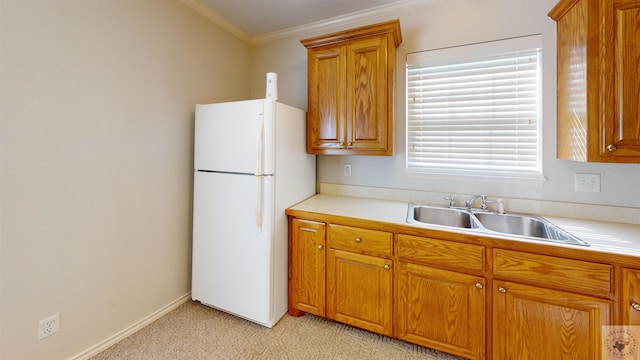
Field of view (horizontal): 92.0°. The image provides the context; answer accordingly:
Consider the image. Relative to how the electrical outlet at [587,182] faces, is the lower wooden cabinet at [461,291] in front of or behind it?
in front

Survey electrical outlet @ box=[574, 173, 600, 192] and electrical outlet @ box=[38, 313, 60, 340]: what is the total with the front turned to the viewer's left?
0

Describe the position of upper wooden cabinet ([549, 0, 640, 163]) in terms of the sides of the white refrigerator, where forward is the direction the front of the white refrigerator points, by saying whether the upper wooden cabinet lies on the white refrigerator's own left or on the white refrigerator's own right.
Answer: on the white refrigerator's own left

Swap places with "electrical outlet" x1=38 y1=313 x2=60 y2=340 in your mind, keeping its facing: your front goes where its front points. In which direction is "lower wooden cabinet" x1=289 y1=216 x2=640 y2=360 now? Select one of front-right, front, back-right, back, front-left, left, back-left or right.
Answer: front

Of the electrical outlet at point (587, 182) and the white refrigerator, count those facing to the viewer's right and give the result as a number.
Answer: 0

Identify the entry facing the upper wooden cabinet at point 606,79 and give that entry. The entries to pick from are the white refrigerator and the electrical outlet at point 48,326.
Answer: the electrical outlet

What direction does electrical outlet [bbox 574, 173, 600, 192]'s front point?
toward the camera

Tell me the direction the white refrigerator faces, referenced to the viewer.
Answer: facing the viewer and to the left of the viewer

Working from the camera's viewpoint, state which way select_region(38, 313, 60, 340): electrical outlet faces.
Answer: facing the viewer and to the right of the viewer

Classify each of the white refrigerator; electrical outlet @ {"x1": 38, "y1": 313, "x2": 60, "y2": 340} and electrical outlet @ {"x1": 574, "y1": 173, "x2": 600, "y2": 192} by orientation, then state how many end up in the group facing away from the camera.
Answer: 0

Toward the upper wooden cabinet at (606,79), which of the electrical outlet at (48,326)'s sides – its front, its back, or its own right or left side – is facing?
front

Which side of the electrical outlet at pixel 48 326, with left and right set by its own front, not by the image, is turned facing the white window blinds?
front

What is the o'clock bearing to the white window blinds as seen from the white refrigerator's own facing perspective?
The white window blinds is roughly at 8 o'clock from the white refrigerator.

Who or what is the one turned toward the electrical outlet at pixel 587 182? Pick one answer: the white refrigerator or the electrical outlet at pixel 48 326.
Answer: the electrical outlet at pixel 48 326
